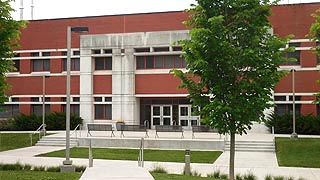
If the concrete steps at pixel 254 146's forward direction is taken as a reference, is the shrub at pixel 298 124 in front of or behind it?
behind

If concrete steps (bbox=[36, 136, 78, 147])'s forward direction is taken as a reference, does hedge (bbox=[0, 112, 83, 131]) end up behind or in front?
behind

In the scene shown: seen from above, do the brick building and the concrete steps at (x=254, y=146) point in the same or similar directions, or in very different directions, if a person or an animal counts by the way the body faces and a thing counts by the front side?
same or similar directions

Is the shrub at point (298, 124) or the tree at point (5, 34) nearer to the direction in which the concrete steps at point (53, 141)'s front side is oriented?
the tree

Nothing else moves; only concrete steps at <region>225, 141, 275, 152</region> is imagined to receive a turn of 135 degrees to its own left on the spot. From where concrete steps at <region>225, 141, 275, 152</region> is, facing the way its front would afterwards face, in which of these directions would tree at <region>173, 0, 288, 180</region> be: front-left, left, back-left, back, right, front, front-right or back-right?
back-right

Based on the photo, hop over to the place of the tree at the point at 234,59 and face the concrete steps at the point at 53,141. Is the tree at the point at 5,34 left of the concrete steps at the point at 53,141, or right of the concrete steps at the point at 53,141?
left

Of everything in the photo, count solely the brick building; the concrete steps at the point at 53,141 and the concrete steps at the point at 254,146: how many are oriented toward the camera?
3

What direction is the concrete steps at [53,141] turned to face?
toward the camera

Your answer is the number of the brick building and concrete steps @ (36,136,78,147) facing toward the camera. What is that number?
2

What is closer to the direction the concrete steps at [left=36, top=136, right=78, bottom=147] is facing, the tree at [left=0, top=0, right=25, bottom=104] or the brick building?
the tree

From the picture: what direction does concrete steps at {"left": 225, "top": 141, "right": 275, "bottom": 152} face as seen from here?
toward the camera

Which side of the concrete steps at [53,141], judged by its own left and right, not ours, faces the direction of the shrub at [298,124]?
left

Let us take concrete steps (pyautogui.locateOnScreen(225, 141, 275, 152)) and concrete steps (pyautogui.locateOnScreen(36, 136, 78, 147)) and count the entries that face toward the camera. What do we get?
2

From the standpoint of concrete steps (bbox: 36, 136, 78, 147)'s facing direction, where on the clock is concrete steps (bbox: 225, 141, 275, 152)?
concrete steps (bbox: 225, 141, 275, 152) is roughly at 10 o'clock from concrete steps (bbox: 36, 136, 78, 147).

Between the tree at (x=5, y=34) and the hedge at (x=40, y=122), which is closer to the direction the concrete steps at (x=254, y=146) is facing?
the tree

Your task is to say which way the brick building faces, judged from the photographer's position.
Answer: facing the viewer

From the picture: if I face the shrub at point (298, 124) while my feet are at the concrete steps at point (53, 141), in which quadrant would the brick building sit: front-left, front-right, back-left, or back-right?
front-left
